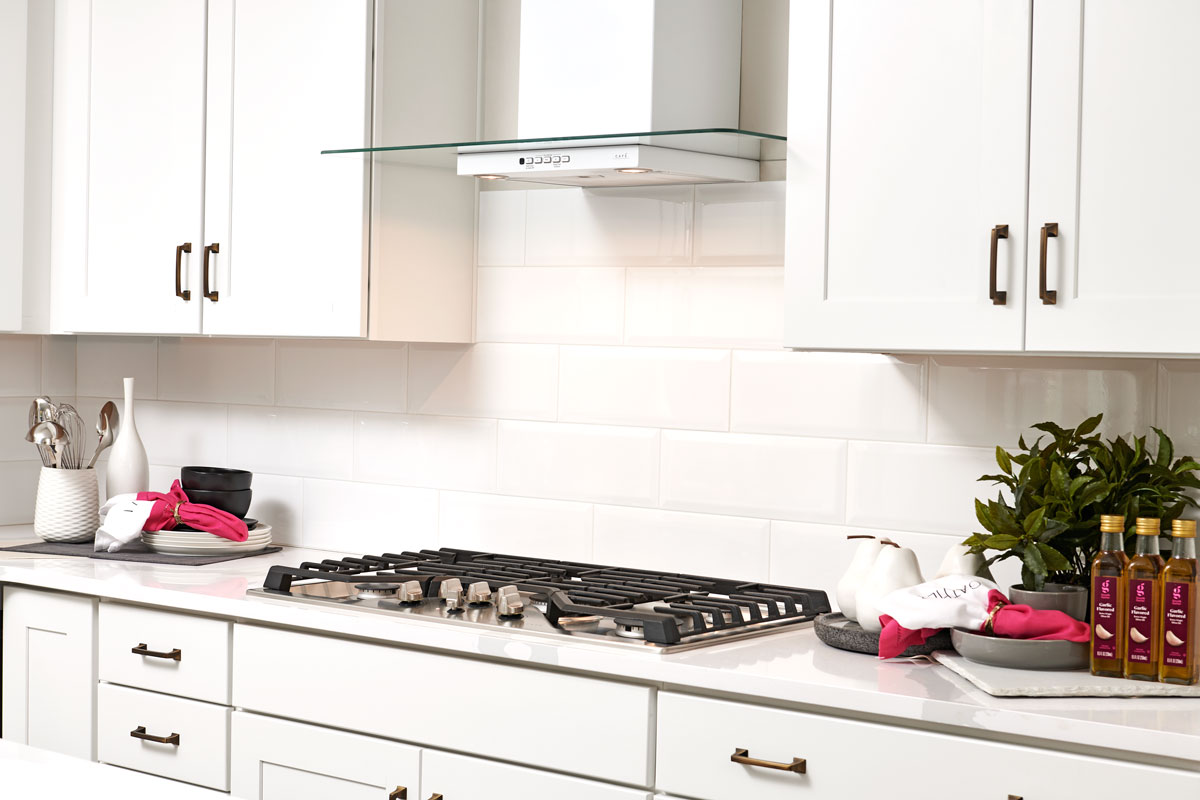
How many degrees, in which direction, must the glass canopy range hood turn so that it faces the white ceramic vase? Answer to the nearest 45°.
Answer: approximately 90° to its right

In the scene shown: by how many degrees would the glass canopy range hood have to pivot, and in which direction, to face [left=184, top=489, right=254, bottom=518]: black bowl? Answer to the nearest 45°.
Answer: approximately 90° to its right

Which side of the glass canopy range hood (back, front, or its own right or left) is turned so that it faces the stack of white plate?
right

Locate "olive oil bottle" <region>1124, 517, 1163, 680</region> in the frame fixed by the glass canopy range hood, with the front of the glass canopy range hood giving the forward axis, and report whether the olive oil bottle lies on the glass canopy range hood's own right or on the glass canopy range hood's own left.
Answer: on the glass canopy range hood's own left

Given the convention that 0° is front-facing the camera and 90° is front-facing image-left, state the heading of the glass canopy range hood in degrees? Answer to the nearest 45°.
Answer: approximately 45°

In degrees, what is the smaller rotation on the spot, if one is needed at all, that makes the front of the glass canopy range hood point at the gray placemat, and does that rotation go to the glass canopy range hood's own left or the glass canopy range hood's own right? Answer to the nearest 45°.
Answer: approximately 90° to the glass canopy range hood's own right

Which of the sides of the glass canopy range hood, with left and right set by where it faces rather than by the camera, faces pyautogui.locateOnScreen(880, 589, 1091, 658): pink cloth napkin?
left

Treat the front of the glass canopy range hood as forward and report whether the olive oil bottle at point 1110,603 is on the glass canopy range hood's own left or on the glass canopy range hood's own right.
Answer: on the glass canopy range hood's own left

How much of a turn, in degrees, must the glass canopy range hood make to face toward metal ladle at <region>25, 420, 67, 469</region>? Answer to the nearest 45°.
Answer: approximately 90° to its right

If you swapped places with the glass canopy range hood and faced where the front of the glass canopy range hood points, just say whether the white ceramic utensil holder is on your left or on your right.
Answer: on your right
